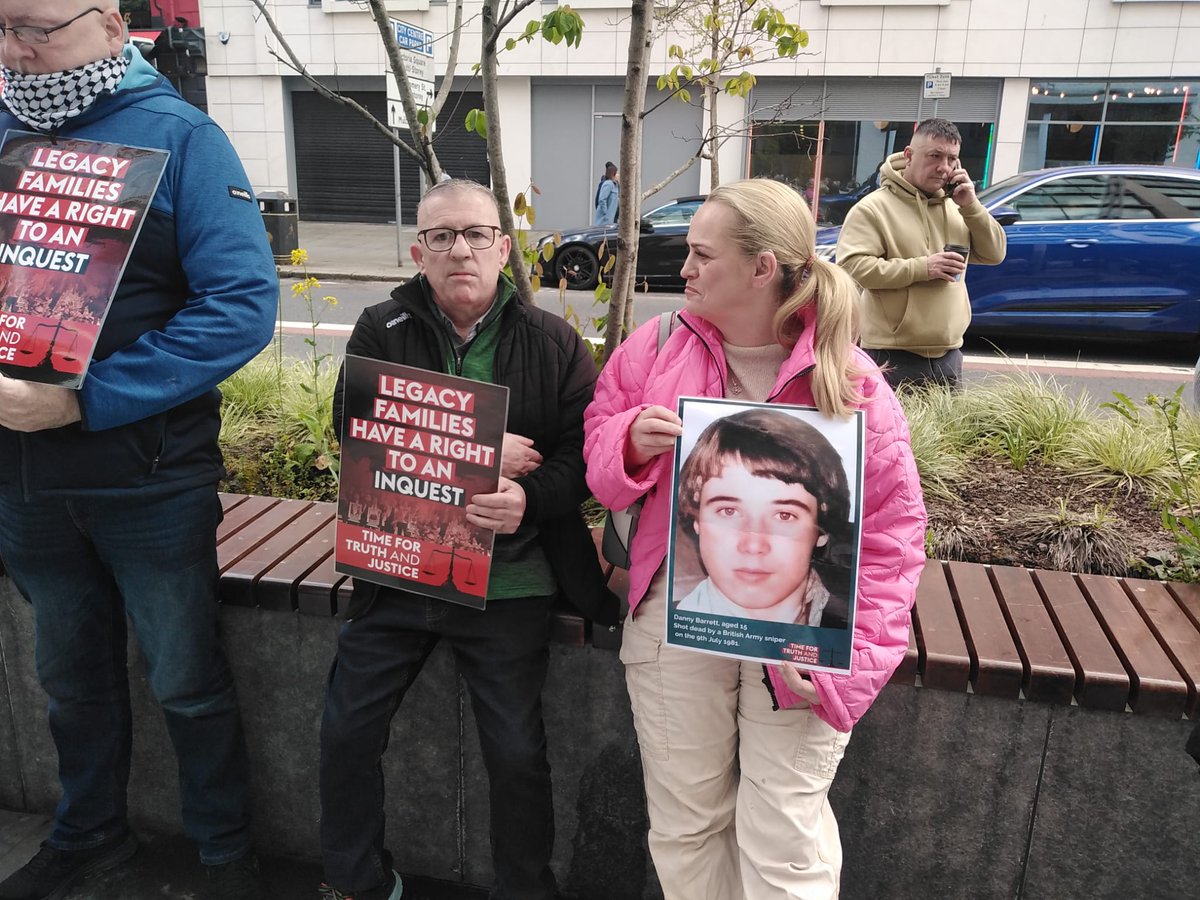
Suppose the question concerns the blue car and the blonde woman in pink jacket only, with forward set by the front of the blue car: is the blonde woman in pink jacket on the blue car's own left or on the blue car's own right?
on the blue car's own left

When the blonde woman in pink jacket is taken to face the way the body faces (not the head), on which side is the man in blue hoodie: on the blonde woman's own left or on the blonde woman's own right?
on the blonde woman's own right

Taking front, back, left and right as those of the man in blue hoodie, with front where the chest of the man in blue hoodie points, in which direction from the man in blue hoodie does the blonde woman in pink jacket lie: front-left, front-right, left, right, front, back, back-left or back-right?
left

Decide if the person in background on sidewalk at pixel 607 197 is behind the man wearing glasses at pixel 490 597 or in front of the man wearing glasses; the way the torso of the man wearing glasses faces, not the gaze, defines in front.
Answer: behind

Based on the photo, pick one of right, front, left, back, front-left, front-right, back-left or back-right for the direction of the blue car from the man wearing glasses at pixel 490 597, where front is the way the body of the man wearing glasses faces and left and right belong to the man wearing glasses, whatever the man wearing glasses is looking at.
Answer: back-left

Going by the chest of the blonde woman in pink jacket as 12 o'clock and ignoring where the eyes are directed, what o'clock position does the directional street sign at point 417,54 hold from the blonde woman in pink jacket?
The directional street sign is roughly at 5 o'clock from the blonde woman in pink jacket.

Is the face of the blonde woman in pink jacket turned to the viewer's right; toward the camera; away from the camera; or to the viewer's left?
to the viewer's left

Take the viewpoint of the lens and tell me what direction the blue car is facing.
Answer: facing to the left of the viewer
